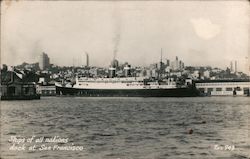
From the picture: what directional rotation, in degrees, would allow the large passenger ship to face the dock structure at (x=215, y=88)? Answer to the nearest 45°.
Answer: approximately 180°

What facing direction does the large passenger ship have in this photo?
to the viewer's left
